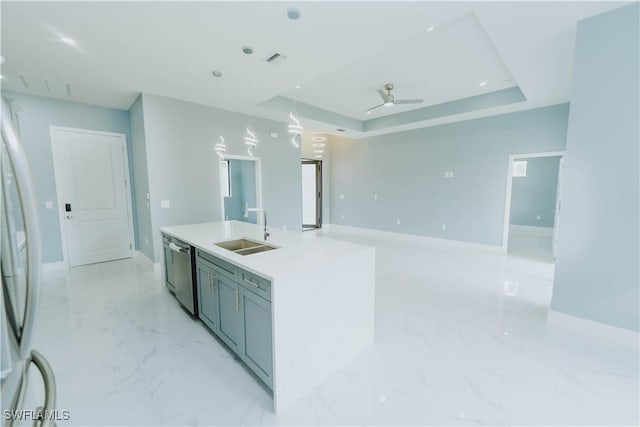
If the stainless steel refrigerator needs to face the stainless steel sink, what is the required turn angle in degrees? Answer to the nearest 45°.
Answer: approximately 45° to its left

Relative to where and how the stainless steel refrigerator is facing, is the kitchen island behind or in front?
in front

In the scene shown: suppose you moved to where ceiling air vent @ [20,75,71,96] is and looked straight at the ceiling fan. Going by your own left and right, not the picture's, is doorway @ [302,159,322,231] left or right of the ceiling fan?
left

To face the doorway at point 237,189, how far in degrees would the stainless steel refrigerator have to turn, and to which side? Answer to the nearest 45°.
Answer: approximately 45° to its left

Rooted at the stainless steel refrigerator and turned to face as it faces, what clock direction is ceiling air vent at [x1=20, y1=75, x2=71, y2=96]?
The ceiling air vent is roughly at 9 o'clock from the stainless steel refrigerator.

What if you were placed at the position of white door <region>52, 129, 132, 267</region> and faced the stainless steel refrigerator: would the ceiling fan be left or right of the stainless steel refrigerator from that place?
left

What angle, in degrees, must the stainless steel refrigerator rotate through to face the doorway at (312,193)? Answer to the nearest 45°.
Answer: approximately 45° to its left

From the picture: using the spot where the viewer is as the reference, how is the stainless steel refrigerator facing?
facing to the right of the viewer

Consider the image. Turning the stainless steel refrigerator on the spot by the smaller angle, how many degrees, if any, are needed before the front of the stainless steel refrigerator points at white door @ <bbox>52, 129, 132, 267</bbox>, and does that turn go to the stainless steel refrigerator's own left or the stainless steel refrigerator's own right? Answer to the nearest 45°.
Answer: approximately 90° to the stainless steel refrigerator's own left

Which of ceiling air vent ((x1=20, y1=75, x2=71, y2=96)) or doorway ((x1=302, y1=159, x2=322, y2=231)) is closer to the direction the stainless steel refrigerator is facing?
the doorway
